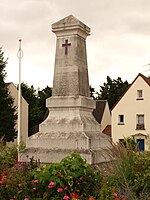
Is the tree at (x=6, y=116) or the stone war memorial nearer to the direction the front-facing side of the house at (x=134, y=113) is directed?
the stone war memorial

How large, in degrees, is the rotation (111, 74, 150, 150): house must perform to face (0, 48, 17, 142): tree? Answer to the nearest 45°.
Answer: approximately 45° to its right

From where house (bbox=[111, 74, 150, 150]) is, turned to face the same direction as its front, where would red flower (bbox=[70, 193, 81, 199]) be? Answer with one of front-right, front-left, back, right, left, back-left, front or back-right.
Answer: front

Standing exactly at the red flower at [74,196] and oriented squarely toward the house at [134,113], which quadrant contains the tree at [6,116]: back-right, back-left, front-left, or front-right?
front-left

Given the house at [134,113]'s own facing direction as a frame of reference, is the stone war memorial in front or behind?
in front

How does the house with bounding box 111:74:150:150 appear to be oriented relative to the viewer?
toward the camera

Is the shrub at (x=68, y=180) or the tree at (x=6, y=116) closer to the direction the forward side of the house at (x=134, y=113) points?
the shrub

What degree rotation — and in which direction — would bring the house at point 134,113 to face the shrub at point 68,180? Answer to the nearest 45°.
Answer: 0° — it already faces it
